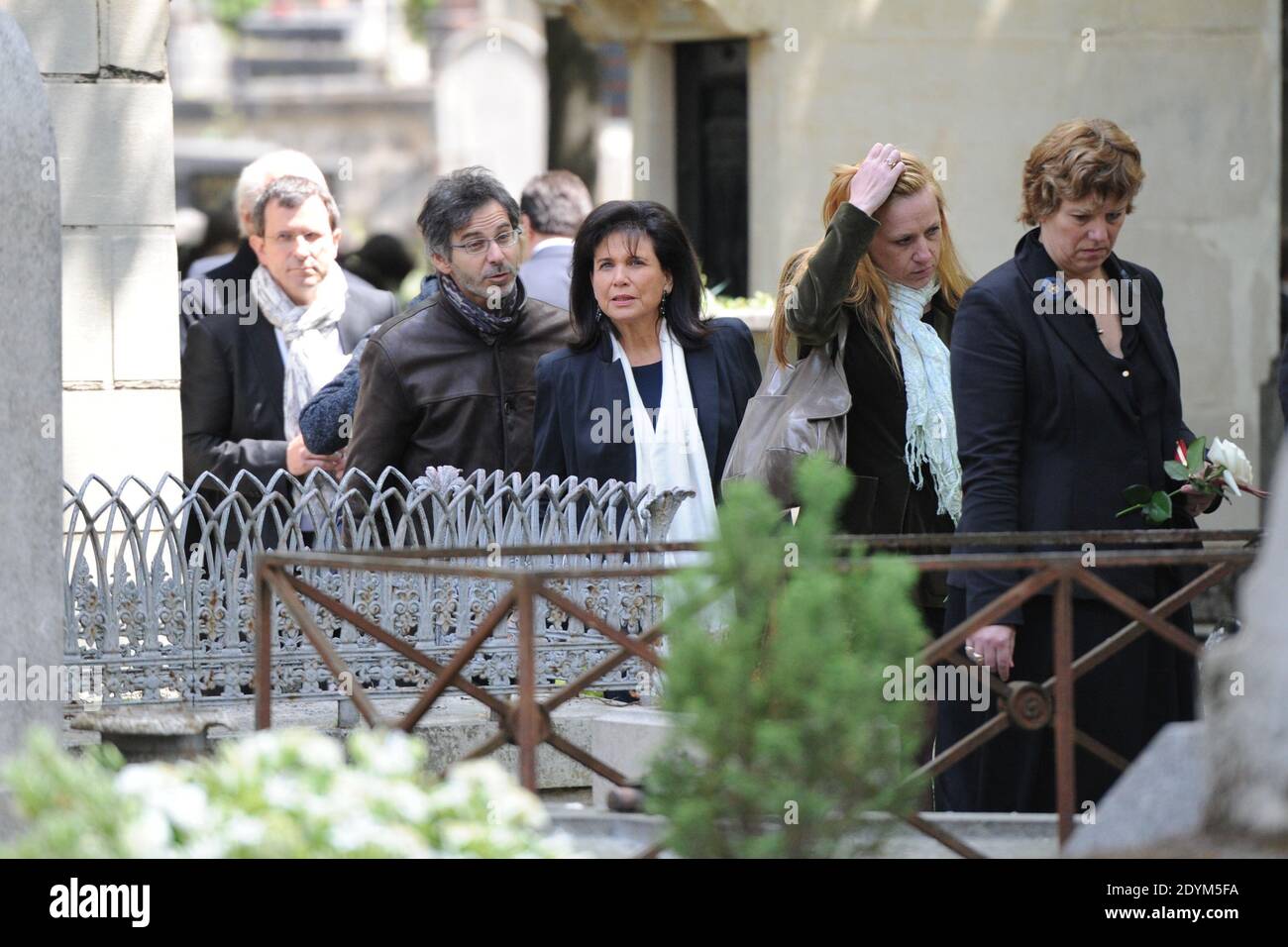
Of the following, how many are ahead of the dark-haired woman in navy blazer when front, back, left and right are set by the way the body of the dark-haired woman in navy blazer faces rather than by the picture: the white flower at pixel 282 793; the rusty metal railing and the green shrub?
3

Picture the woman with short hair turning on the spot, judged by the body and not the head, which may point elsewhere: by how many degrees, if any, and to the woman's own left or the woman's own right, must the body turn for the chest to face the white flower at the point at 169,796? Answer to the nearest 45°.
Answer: approximately 90° to the woman's own right

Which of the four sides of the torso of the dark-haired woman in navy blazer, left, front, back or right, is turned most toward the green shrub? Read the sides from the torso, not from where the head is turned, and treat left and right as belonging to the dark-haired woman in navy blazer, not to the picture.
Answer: front

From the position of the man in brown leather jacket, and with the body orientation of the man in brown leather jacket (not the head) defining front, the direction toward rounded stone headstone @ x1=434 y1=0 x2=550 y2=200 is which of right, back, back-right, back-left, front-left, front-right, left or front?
back-left

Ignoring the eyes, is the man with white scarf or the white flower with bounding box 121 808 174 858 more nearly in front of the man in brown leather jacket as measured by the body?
the white flower

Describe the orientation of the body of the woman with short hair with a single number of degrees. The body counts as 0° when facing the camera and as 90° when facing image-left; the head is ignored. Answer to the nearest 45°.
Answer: approximately 315°

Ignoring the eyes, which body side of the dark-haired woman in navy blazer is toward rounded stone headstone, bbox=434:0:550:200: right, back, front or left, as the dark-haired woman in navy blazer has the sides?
back

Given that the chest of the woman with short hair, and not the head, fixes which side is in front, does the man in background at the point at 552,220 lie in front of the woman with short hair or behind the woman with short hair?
behind

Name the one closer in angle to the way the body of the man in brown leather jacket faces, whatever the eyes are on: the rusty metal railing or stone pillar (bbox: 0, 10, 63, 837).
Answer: the rusty metal railing

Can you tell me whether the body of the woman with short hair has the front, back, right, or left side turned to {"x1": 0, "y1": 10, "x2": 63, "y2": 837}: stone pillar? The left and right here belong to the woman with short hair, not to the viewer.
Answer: right

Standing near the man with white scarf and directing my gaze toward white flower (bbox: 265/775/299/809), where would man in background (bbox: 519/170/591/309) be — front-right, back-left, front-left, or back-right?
back-left

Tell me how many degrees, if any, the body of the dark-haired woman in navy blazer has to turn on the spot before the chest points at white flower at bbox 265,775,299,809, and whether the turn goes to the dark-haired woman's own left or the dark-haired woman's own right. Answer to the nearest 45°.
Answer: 0° — they already face it

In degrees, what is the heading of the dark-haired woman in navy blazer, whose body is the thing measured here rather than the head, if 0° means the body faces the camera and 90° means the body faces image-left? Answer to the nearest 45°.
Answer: approximately 0°

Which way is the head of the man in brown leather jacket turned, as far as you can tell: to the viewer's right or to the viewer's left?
to the viewer's right

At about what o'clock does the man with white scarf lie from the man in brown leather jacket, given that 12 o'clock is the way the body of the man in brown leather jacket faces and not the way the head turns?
The man with white scarf is roughly at 6 o'clock from the man in brown leather jacket.

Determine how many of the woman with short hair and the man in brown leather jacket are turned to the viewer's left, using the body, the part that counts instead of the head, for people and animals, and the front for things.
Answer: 0
